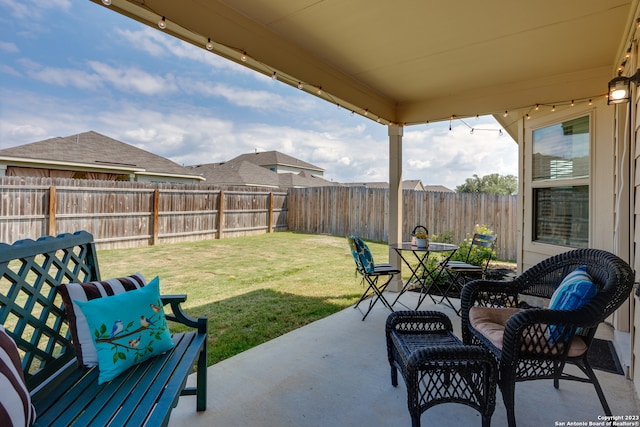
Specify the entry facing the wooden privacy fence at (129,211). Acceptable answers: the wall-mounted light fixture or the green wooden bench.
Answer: the wall-mounted light fixture

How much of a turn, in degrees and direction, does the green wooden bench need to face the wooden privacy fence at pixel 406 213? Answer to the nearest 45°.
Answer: approximately 90° to its left

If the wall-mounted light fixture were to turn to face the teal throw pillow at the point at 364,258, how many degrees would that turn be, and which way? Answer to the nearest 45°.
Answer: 0° — it already faces it

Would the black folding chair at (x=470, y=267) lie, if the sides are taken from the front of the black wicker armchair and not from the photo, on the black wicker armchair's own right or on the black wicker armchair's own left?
on the black wicker armchair's own right

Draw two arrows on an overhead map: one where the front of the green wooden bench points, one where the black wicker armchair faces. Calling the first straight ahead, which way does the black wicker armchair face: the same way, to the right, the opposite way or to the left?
the opposite way

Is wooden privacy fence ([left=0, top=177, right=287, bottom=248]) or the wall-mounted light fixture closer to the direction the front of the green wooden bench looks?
the wall-mounted light fixture

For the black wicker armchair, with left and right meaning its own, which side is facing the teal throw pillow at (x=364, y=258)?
right

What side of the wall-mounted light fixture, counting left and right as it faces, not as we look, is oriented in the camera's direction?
left

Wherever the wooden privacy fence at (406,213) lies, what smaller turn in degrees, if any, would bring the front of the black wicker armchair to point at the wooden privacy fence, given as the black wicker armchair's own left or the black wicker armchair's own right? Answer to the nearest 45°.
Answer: approximately 90° to the black wicker armchair's own right
